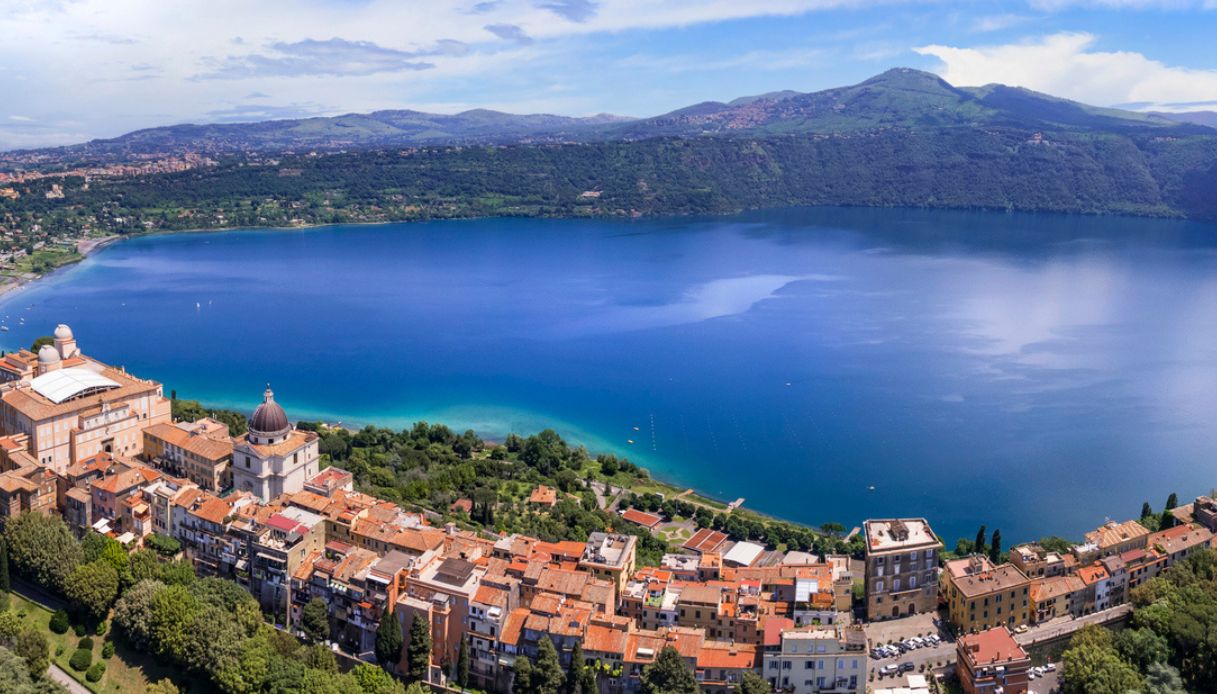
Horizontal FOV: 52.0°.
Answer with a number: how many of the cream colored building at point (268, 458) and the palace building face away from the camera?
0

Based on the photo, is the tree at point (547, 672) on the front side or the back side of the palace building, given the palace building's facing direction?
on the front side

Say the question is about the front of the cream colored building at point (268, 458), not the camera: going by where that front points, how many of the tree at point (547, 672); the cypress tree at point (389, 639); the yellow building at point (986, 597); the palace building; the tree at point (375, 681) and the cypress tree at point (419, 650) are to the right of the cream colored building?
1

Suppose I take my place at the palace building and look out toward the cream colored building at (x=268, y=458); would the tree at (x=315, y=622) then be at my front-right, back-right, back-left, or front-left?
front-right

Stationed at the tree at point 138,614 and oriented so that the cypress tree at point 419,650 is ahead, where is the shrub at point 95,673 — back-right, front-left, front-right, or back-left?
back-right

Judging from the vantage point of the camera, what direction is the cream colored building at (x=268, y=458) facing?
facing the viewer and to the left of the viewer

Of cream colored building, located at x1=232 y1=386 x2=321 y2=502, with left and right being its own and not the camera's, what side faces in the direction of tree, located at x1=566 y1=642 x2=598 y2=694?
left

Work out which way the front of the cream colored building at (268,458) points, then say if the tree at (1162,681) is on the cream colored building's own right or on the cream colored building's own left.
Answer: on the cream colored building's own left

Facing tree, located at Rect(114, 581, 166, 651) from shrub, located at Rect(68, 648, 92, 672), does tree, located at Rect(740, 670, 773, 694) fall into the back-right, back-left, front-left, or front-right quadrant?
front-right

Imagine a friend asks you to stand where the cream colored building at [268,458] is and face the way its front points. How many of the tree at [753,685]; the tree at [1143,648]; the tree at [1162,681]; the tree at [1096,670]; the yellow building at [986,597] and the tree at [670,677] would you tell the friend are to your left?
6

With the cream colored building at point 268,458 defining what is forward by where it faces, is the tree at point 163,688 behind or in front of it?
in front

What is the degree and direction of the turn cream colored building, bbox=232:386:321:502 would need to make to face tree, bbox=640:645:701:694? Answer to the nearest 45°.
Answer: approximately 90° to its left

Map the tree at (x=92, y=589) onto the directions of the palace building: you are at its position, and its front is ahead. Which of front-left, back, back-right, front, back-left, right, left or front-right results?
front-right

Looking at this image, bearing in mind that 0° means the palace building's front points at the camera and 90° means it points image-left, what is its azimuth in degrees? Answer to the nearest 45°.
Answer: approximately 315°
